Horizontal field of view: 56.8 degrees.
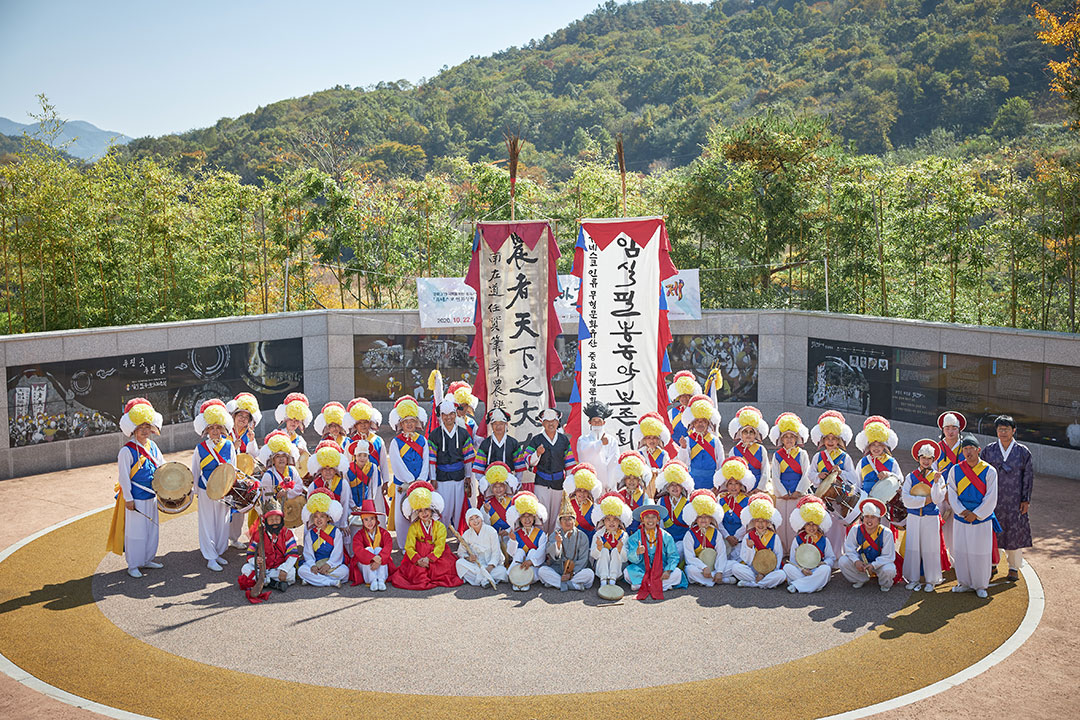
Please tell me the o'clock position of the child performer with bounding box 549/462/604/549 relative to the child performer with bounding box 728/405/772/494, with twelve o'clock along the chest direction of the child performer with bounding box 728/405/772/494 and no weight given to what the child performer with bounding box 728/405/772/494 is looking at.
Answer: the child performer with bounding box 549/462/604/549 is roughly at 2 o'clock from the child performer with bounding box 728/405/772/494.

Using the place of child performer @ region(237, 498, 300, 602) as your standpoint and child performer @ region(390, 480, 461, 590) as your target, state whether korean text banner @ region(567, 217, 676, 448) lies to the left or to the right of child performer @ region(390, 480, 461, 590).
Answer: left

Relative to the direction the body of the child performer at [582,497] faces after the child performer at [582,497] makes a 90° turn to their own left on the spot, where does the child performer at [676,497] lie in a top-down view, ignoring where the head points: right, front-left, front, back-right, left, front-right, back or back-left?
front

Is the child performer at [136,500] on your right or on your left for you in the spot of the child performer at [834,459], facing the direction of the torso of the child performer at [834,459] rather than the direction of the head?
on your right

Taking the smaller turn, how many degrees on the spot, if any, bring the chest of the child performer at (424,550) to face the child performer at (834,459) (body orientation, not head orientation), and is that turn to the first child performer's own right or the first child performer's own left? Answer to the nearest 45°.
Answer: approximately 90° to the first child performer's own left

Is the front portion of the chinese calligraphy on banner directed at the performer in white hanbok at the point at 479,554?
yes

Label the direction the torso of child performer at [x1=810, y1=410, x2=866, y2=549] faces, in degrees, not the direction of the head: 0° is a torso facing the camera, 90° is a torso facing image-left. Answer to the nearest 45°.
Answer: approximately 0°

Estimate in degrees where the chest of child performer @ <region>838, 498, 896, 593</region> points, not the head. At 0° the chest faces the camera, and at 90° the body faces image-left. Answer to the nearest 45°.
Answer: approximately 0°

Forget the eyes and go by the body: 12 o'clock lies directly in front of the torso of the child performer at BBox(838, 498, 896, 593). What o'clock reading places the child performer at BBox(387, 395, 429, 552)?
the child performer at BBox(387, 395, 429, 552) is roughly at 3 o'clock from the child performer at BBox(838, 498, 896, 593).
